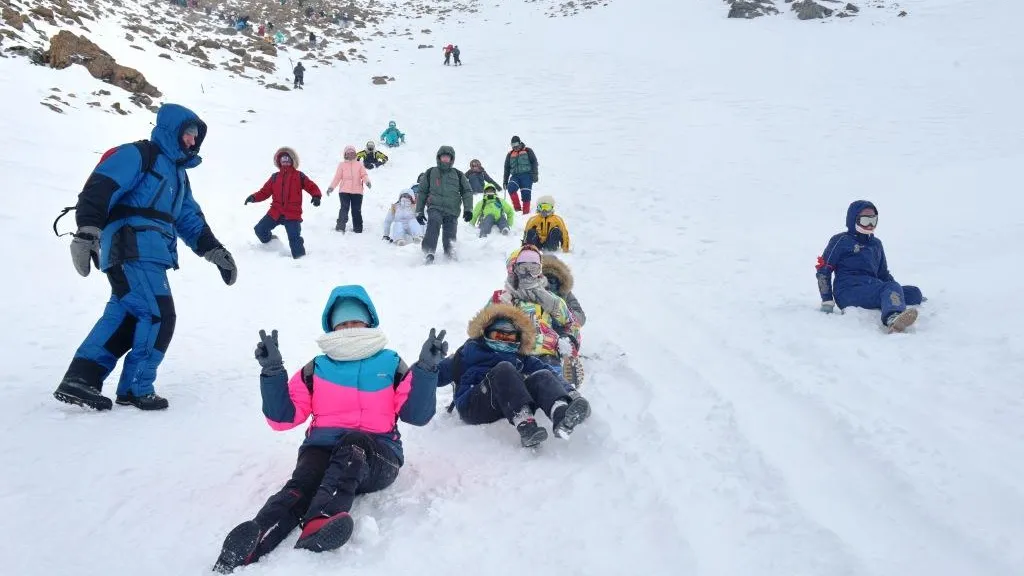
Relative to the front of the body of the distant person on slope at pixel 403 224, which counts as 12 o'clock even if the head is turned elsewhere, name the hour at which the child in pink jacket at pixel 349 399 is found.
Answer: The child in pink jacket is roughly at 12 o'clock from the distant person on slope.

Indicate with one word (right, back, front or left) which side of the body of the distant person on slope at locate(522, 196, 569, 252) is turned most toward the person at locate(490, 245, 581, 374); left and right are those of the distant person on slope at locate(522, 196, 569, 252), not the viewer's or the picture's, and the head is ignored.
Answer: front

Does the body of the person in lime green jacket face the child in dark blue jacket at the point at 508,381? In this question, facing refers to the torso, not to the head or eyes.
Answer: yes

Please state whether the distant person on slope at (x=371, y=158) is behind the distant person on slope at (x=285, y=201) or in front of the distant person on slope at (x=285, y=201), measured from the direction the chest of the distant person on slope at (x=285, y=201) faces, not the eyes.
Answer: behind

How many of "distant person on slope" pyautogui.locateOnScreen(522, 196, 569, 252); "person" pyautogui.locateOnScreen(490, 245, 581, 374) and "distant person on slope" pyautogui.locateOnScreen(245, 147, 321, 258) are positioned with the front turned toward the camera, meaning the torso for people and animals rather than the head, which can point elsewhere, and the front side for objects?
3

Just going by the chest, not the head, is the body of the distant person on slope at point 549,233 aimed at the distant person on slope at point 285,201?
no

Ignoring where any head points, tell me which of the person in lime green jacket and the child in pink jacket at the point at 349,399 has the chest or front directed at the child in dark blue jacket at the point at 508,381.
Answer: the person in lime green jacket

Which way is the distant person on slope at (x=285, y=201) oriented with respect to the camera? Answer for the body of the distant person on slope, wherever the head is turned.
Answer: toward the camera

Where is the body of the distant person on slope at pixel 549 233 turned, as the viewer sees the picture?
toward the camera

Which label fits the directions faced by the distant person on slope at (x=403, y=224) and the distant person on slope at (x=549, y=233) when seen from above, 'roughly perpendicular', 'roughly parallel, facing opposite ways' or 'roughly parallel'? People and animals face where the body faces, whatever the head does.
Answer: roughly parallel

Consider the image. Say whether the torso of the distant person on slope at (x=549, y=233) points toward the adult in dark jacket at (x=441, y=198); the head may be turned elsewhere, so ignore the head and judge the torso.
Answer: no

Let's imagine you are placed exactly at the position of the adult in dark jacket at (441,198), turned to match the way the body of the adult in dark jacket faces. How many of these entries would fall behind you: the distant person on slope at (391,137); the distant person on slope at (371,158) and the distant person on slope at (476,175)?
3

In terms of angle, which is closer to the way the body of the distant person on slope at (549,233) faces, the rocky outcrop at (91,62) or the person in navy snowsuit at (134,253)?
the person in navy snowsuit

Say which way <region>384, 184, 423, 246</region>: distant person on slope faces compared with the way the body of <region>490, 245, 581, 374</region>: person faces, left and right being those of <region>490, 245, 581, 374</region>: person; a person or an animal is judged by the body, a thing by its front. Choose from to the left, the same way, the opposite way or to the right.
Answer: the same way

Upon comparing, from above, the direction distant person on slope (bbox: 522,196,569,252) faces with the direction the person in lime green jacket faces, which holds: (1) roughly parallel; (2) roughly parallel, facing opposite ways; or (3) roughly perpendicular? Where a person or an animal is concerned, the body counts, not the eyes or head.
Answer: roughly parallel

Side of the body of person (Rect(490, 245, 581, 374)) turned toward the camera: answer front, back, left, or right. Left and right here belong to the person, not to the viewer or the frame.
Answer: front

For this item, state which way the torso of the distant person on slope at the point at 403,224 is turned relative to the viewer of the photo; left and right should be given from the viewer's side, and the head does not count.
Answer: facing the viewer

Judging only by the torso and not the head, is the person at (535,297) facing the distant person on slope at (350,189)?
no
